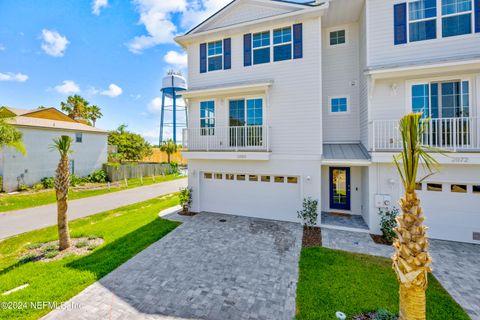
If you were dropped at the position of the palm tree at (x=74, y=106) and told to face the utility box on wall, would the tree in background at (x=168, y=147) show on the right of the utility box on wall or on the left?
left

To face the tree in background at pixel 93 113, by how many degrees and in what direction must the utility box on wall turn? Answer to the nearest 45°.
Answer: approximately 90° to its right

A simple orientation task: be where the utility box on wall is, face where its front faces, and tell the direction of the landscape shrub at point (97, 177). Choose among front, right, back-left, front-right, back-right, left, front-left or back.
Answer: right

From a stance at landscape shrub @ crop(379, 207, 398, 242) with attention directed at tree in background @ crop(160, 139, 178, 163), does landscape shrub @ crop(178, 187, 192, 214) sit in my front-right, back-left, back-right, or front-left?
front-left

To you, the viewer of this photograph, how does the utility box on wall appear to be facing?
facing the viewer

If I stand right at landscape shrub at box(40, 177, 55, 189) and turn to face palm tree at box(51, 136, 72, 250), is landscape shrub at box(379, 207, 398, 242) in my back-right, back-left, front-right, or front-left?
front-left

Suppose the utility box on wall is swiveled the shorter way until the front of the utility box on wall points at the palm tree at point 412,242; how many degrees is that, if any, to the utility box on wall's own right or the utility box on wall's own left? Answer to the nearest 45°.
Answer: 0° — it already faces it

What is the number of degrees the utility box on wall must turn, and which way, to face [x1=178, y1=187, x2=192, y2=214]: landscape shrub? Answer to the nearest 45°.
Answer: approximately 90° to its right

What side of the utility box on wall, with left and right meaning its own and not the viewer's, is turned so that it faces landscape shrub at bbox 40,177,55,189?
right

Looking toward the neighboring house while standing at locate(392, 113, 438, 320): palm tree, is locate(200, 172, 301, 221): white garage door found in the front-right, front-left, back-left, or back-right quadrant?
front-right

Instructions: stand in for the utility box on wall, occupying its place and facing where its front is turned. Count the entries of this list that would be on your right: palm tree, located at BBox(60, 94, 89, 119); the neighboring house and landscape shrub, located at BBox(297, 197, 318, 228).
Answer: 3

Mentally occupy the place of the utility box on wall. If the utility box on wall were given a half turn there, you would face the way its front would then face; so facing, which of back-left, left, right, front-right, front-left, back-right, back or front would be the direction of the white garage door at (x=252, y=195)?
left

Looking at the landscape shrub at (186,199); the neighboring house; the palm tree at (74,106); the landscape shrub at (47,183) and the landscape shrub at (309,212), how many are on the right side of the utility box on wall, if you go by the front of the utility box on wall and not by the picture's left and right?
5

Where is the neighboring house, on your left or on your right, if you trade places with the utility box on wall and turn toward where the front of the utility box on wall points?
on your right

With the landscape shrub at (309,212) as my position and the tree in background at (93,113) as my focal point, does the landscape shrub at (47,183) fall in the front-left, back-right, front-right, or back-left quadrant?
front-left
